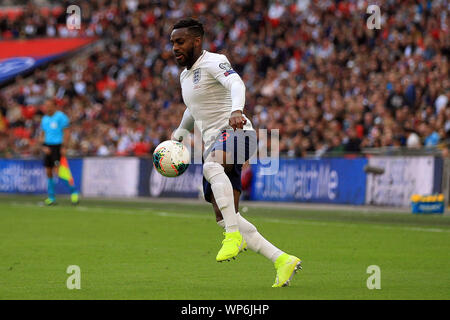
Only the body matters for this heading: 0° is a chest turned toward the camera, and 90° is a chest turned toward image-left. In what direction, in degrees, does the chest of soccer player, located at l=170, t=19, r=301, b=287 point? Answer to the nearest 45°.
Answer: approximately 45°

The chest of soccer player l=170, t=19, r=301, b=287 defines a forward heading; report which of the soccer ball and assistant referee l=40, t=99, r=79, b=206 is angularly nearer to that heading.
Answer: the soccer ball

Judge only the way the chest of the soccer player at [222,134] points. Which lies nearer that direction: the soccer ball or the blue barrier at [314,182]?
the soccer ball

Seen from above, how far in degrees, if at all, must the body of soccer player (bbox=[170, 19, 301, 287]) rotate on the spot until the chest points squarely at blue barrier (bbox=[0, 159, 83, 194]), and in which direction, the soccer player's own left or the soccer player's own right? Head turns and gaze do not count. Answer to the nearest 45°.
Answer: approximately 135° to the soccer player's own right

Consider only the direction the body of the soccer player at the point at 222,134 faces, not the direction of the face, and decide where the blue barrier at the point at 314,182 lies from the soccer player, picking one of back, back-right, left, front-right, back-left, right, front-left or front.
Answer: back-right

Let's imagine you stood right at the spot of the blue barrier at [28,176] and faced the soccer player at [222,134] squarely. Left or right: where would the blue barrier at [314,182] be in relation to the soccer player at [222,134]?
left

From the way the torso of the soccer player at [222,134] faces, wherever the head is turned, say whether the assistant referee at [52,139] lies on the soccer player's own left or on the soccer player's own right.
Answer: on the soccer player's own right
